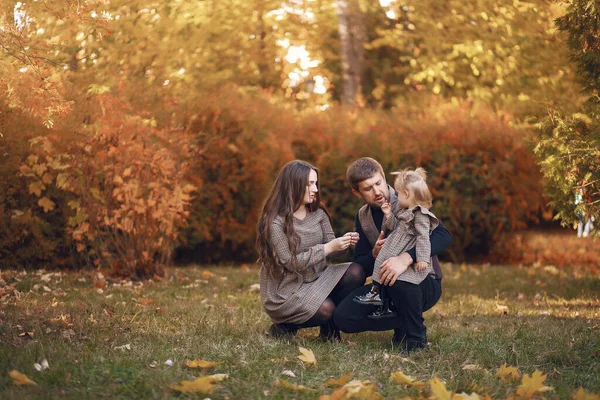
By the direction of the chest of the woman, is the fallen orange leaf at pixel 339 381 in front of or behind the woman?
in front

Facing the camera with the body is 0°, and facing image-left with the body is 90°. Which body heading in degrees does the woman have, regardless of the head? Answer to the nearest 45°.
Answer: approximately 315°

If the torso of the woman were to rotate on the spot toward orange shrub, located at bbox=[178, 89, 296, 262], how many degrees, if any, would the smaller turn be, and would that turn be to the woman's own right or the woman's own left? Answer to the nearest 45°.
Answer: approximately 135° to the woman's own left

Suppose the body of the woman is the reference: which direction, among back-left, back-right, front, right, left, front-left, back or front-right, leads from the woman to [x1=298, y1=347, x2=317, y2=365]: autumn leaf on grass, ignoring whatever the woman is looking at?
front-right

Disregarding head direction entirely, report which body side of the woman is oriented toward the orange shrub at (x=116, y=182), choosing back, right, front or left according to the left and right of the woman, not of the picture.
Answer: back

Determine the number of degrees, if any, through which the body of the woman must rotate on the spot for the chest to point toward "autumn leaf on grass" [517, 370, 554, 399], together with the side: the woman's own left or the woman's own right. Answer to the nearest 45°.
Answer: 0° — they already face it

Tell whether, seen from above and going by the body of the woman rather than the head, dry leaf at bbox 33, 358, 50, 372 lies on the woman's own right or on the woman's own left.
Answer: on the woman's own right

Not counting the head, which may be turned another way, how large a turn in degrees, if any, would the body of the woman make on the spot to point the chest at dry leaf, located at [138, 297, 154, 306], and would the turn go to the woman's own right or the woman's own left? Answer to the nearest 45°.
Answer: approximately 180°

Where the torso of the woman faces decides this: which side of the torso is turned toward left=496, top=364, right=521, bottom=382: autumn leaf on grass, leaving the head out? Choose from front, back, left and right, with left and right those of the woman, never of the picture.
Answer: front

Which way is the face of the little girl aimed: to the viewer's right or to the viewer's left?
to the viewer's left

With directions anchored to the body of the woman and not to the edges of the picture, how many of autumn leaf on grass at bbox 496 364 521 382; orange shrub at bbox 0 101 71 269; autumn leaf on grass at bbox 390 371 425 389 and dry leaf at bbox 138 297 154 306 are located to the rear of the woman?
2

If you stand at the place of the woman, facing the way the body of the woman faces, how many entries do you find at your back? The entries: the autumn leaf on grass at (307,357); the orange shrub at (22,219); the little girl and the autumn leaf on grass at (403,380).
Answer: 1

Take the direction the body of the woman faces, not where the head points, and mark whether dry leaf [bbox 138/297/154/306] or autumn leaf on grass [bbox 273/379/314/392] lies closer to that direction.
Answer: the autumn leaf on grass

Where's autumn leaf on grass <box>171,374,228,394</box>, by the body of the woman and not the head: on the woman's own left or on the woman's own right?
on the woman's own right

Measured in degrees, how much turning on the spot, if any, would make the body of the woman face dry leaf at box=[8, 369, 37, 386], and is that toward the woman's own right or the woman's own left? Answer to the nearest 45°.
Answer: approximately 90° to the woman's own right

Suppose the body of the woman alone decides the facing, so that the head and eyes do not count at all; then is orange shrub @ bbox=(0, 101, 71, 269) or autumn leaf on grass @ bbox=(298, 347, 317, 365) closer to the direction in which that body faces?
the autumn leaf on grass
